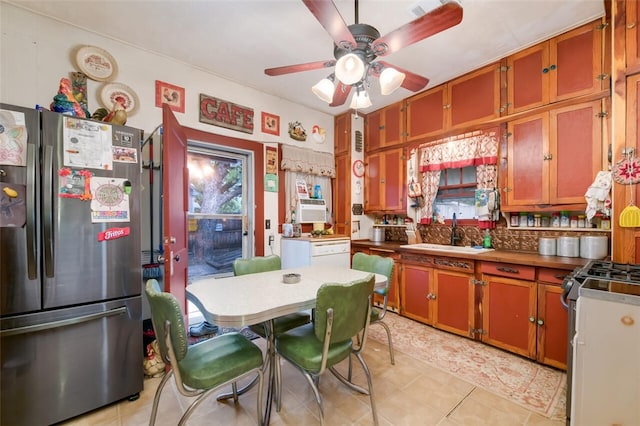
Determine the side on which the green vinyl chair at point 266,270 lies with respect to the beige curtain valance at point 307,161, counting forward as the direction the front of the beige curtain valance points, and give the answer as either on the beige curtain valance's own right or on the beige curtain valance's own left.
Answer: on the beige curtain valance's own right

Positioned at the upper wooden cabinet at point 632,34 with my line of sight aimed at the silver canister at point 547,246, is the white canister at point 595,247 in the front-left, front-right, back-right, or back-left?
front-right

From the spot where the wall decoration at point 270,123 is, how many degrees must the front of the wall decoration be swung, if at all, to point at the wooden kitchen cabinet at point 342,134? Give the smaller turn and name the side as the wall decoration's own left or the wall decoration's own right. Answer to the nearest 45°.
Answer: approximately 45° to the wall decoration's own left

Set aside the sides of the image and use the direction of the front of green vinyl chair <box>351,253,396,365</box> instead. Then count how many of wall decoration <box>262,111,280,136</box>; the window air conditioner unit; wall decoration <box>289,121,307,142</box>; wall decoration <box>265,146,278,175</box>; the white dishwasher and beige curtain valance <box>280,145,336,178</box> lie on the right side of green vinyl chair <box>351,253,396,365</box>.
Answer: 6

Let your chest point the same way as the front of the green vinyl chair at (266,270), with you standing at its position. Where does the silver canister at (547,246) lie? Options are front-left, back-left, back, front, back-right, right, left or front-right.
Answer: front-left

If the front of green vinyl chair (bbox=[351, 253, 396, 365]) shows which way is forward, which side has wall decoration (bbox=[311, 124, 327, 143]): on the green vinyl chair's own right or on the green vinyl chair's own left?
on the green vinyl chair's own right

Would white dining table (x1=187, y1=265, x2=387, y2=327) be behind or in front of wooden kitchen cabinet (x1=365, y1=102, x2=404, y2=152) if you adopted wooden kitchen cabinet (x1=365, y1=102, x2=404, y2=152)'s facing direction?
in front

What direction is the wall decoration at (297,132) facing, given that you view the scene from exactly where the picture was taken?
facing the viewer and to the right of the viewer

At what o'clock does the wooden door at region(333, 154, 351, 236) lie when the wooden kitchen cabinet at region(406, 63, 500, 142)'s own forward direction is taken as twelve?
The wooden door is roughly at 2 o'clock from the wooden kitchen cabinet.

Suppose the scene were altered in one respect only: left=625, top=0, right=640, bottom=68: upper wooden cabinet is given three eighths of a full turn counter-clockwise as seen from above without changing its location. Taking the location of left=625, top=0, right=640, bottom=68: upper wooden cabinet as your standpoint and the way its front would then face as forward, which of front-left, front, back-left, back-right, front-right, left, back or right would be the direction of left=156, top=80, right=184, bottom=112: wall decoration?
back

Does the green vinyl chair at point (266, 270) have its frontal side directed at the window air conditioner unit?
no

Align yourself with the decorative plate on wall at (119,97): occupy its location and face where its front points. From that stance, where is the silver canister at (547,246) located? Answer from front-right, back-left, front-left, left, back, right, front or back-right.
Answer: front-left

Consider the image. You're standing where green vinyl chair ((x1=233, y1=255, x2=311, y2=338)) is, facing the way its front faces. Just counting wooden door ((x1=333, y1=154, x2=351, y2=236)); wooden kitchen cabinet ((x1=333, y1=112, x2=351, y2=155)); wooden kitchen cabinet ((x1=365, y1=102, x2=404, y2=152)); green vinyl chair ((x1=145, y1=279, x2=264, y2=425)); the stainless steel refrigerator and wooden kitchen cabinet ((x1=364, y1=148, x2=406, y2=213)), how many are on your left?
4

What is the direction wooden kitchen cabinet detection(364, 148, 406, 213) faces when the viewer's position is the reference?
facing the viewer and to the left of the viewer

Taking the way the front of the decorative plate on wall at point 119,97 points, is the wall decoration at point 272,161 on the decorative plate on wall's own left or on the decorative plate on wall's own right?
on the decorative plate on wall's own left

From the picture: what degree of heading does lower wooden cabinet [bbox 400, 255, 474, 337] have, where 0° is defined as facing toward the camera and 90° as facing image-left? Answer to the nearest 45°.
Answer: approximately 45°

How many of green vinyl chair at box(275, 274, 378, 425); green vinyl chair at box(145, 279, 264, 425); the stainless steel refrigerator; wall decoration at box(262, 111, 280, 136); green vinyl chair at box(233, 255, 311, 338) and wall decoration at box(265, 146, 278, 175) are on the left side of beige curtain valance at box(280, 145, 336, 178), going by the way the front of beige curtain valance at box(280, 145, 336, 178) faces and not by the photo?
0

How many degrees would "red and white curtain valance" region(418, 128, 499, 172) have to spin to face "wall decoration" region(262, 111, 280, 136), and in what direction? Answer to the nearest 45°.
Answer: approximately 45° to its right
